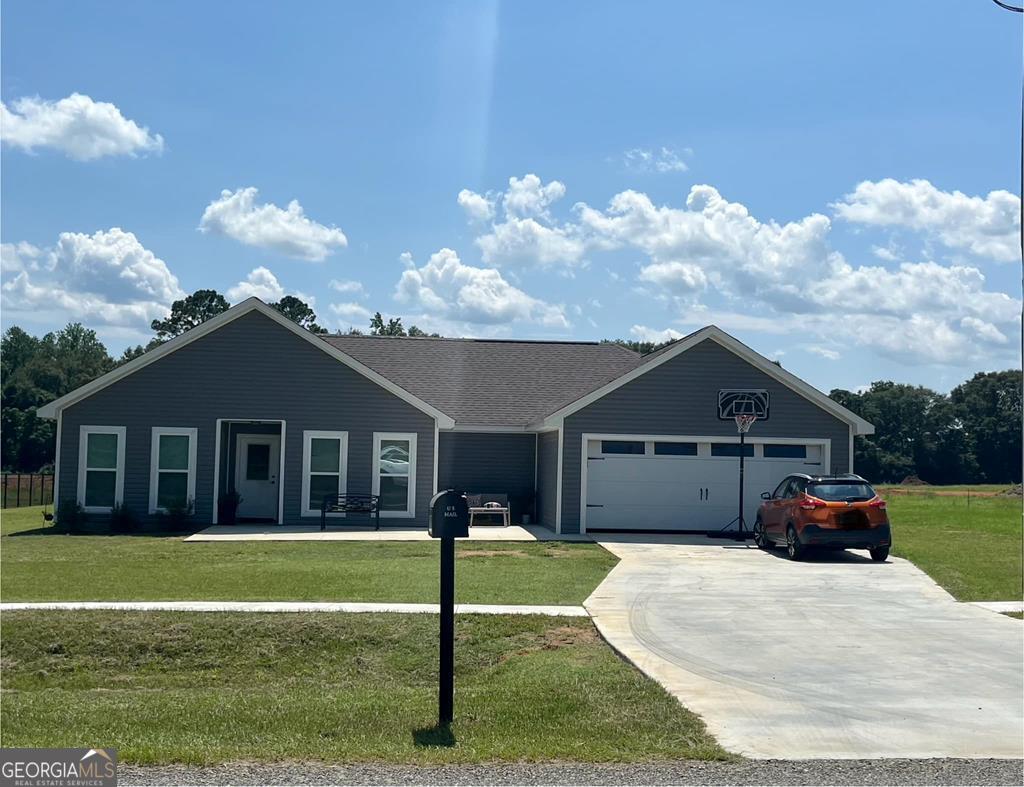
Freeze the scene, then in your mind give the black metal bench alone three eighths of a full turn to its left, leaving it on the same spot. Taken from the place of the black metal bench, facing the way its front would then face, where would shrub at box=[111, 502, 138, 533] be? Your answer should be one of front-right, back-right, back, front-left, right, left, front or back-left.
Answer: back-left

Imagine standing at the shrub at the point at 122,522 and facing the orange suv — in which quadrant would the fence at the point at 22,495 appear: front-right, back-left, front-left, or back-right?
back-left

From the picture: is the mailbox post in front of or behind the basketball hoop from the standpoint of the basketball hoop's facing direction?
in front

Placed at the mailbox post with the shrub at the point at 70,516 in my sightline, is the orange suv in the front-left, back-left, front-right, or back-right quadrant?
front-right

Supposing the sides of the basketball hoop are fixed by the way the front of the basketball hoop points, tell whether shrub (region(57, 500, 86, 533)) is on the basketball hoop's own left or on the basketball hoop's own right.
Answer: on the basketball hoop's own right

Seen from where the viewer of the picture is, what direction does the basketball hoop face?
facing the viewer

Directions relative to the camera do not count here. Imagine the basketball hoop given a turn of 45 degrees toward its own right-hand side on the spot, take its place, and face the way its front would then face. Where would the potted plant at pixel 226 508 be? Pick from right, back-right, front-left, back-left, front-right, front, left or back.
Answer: front-right

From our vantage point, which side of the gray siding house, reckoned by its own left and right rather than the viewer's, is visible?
front

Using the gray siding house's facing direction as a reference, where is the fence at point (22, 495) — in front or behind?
behind

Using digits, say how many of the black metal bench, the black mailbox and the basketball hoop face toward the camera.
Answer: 3

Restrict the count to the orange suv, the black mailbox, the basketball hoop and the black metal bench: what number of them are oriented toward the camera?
3

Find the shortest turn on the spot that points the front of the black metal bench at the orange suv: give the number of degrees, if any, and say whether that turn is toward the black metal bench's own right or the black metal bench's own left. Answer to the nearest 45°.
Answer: approximately 45° to the black metal bench's own left

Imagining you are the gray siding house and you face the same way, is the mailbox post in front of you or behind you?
in front

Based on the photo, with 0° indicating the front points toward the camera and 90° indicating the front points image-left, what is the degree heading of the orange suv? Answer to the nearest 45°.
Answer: approximately 135°

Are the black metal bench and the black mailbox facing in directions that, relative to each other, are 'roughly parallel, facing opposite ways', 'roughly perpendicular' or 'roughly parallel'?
roughly parallel

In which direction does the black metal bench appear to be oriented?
toward the camera

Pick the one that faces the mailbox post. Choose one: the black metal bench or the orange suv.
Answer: the black metal bench
